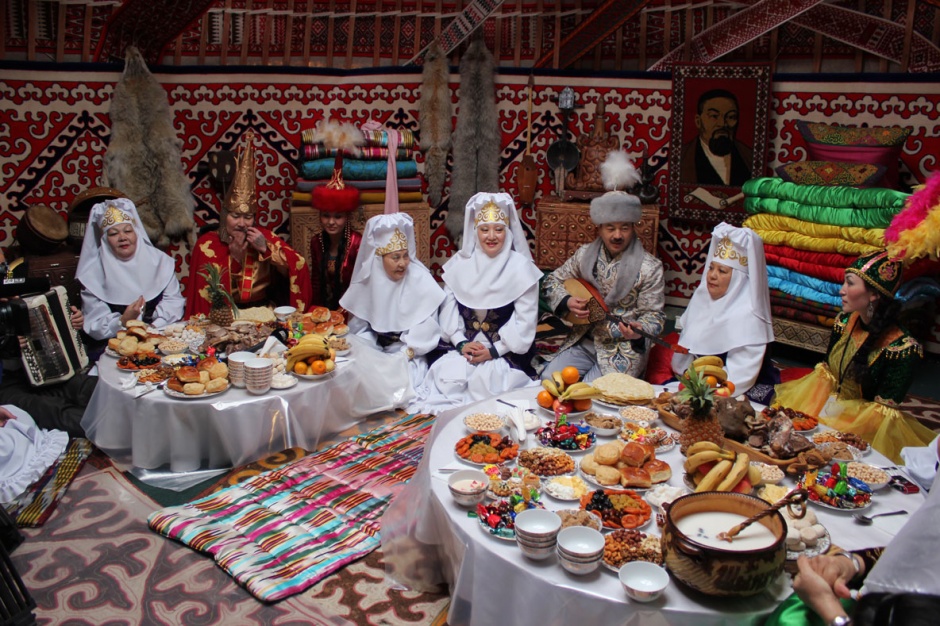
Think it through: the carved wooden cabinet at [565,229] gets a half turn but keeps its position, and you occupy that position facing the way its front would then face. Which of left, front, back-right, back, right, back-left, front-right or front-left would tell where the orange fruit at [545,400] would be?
back

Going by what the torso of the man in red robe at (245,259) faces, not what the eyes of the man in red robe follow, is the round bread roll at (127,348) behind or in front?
in front

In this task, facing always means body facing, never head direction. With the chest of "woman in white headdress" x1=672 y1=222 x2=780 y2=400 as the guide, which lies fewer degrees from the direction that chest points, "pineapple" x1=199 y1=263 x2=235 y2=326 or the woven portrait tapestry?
the pineapple

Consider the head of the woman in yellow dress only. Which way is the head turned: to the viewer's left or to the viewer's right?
to the viewer's left

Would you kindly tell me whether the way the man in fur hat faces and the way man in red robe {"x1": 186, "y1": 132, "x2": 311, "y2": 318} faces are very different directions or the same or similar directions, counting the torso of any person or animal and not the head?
same or similar directions

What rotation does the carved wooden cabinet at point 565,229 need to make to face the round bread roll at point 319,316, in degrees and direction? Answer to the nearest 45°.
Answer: approximately 45° to its right

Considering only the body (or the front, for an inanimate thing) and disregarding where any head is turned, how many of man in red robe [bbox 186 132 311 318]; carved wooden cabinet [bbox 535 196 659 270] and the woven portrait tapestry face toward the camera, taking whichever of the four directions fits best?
3

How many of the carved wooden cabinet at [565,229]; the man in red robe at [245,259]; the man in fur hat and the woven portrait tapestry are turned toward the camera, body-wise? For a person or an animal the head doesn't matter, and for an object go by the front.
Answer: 4

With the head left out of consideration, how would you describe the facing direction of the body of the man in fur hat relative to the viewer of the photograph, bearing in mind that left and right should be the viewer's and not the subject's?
facing the viewer

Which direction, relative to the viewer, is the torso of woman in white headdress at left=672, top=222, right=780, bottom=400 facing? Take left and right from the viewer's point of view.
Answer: facing the viewer and to the left of the viewer

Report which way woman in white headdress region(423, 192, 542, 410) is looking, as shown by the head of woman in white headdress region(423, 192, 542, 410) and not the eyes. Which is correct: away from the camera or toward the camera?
toward the camera

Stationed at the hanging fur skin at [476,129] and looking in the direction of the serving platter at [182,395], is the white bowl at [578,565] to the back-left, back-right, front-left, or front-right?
front-left

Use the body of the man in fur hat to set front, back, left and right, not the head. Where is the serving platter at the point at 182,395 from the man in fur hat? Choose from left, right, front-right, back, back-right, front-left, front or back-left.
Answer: front-right

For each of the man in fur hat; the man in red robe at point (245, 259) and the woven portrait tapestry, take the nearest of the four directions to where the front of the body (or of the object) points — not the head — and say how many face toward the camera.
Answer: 3

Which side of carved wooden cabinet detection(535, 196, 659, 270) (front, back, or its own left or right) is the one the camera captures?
front

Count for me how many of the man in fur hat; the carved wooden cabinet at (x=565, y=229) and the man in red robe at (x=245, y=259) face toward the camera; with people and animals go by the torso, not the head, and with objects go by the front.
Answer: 3
